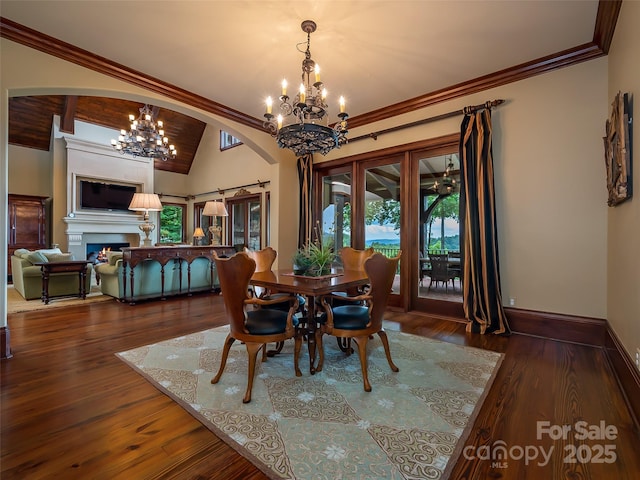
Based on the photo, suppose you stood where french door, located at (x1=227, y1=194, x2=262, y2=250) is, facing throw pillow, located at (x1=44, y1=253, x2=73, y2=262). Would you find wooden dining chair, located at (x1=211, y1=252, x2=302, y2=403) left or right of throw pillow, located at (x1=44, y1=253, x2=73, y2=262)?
left

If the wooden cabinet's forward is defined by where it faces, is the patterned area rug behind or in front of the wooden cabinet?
in front

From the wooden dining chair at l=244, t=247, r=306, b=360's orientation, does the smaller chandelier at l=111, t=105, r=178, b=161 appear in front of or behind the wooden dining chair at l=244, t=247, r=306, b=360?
behind

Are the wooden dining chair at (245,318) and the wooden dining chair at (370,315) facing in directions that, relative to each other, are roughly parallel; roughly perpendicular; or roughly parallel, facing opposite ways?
roughly perpendicular

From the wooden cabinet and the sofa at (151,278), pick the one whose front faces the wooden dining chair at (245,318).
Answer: the wooden cabinet

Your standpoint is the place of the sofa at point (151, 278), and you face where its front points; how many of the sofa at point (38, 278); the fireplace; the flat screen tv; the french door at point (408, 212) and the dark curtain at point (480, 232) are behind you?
2

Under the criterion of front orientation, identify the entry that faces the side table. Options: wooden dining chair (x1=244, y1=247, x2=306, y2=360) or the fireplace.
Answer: the fireplace

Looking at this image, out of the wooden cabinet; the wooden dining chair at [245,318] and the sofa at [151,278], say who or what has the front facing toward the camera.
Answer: the wooden cabinet

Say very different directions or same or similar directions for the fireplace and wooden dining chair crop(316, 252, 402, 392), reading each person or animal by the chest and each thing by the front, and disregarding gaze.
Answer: very different directions

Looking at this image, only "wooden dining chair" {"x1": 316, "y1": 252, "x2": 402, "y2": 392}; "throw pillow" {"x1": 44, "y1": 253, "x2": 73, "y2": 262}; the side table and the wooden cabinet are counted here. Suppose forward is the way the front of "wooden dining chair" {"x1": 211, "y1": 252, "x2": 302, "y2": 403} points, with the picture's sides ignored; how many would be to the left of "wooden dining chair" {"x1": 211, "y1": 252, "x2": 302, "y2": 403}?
3

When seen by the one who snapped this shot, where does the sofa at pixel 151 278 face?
facing away from the viewer and to the left of the viewer

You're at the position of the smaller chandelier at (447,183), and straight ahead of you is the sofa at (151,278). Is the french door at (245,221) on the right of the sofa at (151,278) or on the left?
right
